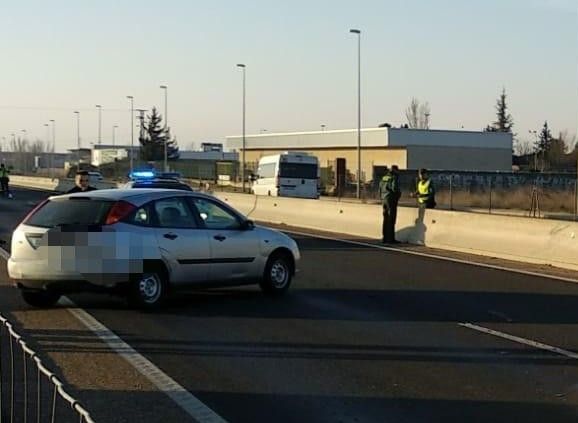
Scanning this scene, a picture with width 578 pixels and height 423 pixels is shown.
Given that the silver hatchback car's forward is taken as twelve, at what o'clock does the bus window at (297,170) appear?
The bus window is roughly at 11 o'clock from the silver hatchback car.

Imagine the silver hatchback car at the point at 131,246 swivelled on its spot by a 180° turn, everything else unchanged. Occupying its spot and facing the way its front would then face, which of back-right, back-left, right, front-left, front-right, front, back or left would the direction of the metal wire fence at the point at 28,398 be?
front-left

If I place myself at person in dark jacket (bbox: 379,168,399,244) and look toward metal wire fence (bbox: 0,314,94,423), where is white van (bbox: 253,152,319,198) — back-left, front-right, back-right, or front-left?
back-right

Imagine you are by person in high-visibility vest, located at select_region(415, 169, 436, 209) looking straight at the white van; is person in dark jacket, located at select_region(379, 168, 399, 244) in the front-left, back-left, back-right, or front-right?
back-left

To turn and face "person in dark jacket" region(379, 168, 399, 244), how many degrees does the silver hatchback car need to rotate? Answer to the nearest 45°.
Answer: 0° — it already faces them

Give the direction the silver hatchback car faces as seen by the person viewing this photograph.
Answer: facing away from the viewer and to the right of the viewer

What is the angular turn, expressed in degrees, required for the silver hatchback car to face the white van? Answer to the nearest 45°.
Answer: approximately 45° to its left
